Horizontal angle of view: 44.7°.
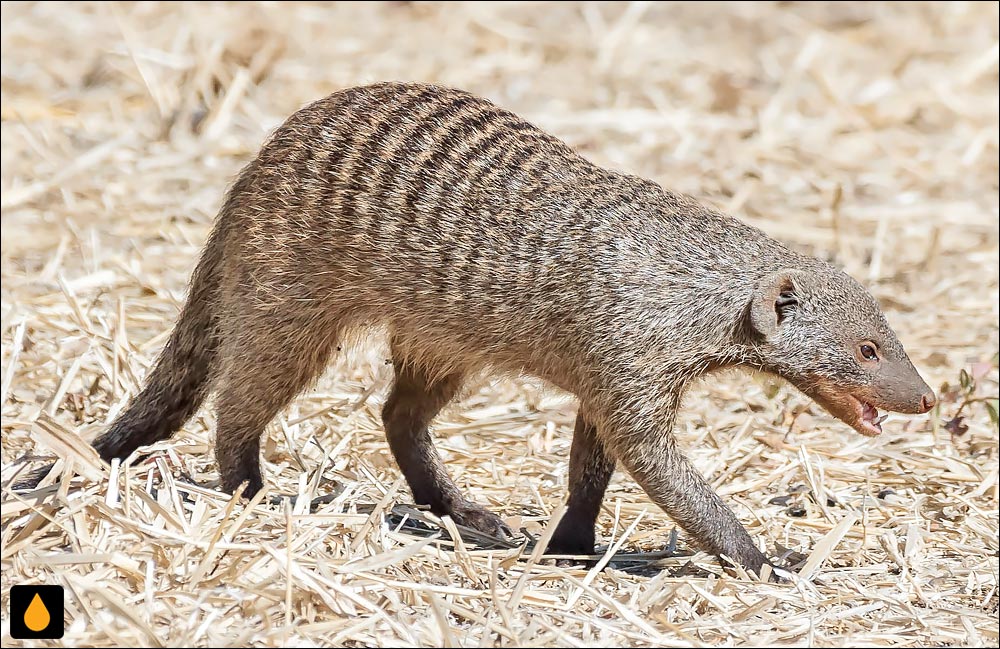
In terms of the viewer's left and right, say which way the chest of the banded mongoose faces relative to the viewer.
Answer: facing to the right of the viewer
